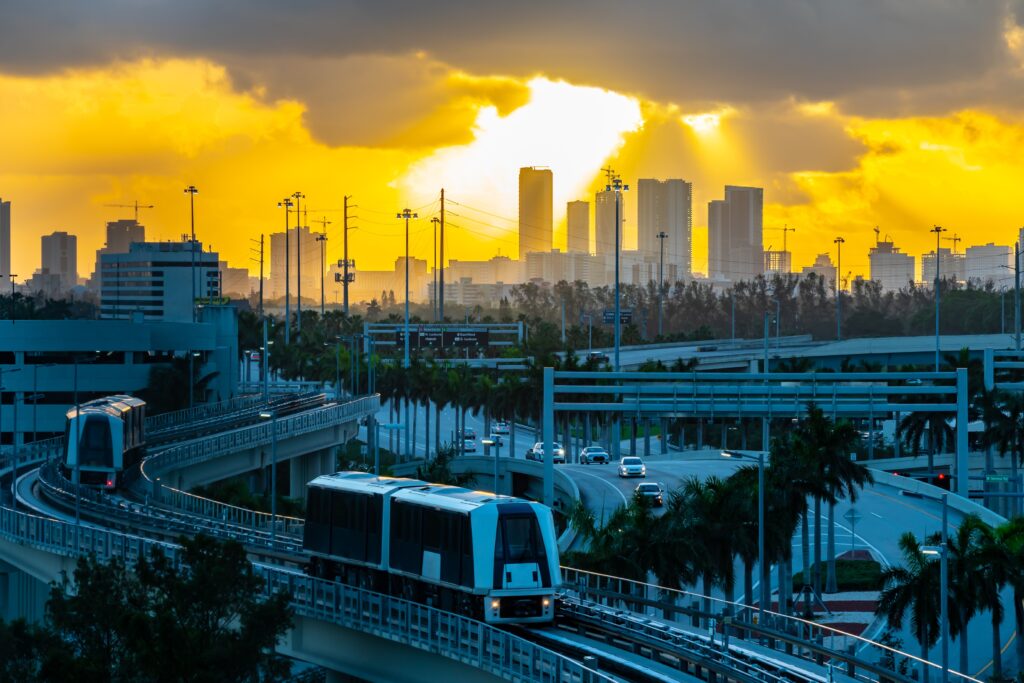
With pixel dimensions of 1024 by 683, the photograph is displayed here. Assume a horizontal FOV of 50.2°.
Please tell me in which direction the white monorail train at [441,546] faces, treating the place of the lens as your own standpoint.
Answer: facing the viewer and to the right of the viewer

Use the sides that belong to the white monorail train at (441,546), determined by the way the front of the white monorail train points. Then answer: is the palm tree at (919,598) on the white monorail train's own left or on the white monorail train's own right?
on the white monorail train's own left
